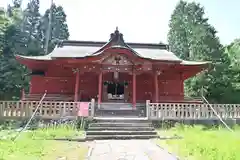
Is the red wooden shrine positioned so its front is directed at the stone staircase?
yes

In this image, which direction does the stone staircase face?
toward the camera

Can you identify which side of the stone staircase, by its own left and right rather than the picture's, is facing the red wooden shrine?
back

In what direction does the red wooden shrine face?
toward the camera

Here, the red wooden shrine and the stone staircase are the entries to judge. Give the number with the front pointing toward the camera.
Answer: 2

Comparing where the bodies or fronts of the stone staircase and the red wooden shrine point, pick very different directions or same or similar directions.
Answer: same or similar directions
